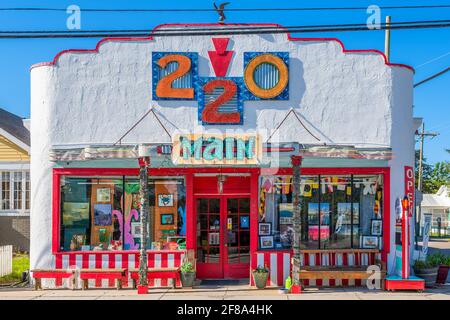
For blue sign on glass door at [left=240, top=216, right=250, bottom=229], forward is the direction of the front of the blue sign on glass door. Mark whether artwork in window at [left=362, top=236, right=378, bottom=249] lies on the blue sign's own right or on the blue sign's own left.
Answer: on the blue sign's own left

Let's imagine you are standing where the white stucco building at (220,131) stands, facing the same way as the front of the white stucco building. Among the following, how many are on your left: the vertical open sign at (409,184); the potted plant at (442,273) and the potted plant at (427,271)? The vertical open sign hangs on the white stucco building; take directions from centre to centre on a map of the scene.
3

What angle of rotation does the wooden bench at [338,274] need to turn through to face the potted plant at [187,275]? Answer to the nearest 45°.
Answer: approximately 90° to its right

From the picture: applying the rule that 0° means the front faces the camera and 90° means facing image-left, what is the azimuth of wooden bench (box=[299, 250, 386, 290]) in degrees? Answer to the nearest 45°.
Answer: approximately 0°

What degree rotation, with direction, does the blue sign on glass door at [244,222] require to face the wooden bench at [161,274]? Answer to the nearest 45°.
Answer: approximately 45° to its right
